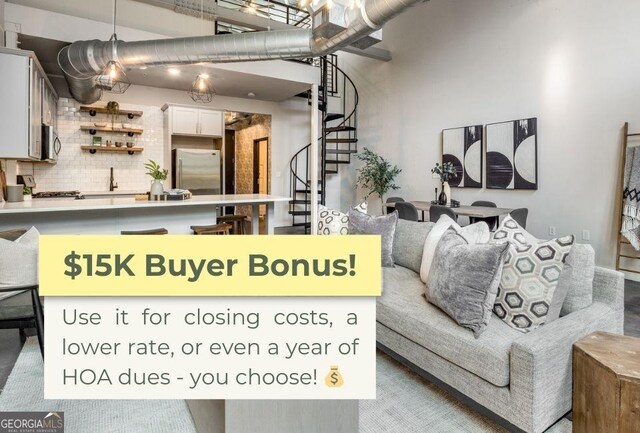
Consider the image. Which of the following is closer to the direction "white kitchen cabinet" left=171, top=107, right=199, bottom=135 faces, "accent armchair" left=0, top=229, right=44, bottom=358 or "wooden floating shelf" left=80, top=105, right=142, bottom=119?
the accent armchair

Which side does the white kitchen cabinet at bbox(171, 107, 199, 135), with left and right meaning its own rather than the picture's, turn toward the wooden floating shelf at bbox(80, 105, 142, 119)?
right

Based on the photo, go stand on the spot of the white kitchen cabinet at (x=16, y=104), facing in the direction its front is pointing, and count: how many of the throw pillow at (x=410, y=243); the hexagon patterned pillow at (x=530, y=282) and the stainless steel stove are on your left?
1

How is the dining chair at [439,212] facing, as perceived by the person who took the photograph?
facing away from the viewer and to the right of the viewer

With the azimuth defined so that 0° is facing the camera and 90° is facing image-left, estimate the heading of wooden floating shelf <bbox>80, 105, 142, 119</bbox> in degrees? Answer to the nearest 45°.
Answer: approximately 0°

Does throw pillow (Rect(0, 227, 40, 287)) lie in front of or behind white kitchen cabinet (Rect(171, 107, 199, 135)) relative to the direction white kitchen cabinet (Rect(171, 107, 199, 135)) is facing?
in front

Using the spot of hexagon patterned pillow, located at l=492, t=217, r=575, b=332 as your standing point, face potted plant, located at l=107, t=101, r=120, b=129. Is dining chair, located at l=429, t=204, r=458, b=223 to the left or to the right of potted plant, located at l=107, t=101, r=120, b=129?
right

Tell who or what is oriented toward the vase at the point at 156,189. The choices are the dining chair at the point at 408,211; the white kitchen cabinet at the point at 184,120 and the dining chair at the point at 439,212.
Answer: the white kitchen cabinet

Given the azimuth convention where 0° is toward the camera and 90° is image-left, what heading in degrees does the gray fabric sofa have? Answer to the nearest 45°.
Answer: approximately 45°

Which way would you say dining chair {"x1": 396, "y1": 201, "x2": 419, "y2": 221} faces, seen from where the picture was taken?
facing away from the viewer and to the right of the viewer

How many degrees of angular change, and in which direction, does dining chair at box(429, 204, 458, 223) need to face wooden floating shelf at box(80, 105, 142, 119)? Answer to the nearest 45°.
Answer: approximately 135° to its left

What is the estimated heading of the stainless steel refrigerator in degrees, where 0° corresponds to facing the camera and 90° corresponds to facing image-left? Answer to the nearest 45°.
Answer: approximately 0°

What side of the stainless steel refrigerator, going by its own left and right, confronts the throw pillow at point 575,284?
front
